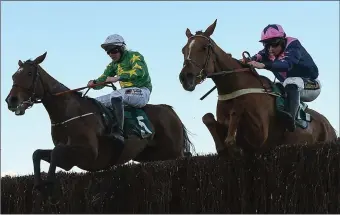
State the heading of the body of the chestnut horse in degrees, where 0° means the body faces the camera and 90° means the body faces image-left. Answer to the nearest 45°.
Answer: approximately 45°

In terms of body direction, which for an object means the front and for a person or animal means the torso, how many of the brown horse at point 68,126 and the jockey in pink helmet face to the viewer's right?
0

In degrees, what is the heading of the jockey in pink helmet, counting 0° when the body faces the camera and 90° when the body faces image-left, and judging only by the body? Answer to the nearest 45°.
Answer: approximately 45°
